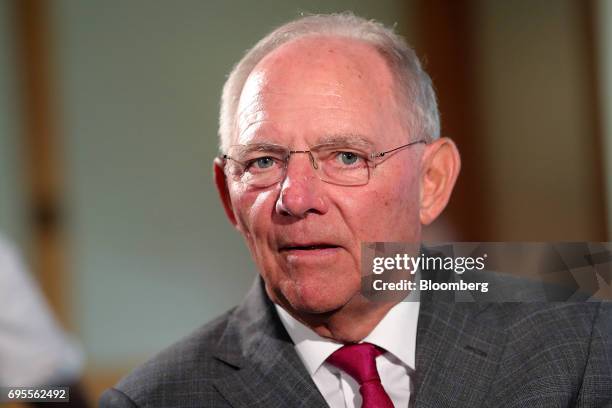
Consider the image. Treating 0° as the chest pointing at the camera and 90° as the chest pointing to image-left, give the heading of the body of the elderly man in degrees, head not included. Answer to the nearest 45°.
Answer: approximately 0°
